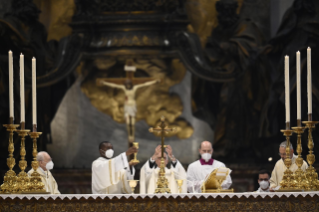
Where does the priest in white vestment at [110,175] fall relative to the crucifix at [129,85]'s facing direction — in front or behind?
in front

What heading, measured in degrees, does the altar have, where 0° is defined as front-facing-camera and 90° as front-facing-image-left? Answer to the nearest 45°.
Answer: approximately 0°

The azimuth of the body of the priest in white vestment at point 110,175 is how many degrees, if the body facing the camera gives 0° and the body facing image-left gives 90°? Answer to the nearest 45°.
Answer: approximately 315°

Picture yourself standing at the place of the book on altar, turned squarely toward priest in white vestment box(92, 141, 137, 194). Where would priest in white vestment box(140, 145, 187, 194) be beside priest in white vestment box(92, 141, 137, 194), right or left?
right

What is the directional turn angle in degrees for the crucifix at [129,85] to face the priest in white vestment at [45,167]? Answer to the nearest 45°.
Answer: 0° — it already faces them

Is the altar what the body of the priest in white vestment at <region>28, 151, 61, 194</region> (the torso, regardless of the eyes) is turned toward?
yes

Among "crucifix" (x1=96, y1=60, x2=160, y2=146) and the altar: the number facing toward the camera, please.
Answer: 2

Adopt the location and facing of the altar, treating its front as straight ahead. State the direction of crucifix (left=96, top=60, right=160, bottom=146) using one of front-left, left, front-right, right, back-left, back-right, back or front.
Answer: back
